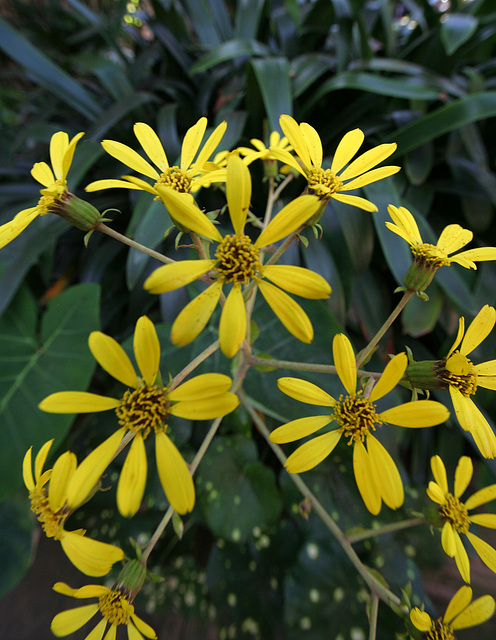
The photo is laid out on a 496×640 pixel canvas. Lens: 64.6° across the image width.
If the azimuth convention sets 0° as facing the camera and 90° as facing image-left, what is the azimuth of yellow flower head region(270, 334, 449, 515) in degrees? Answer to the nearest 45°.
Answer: approximately 0°
